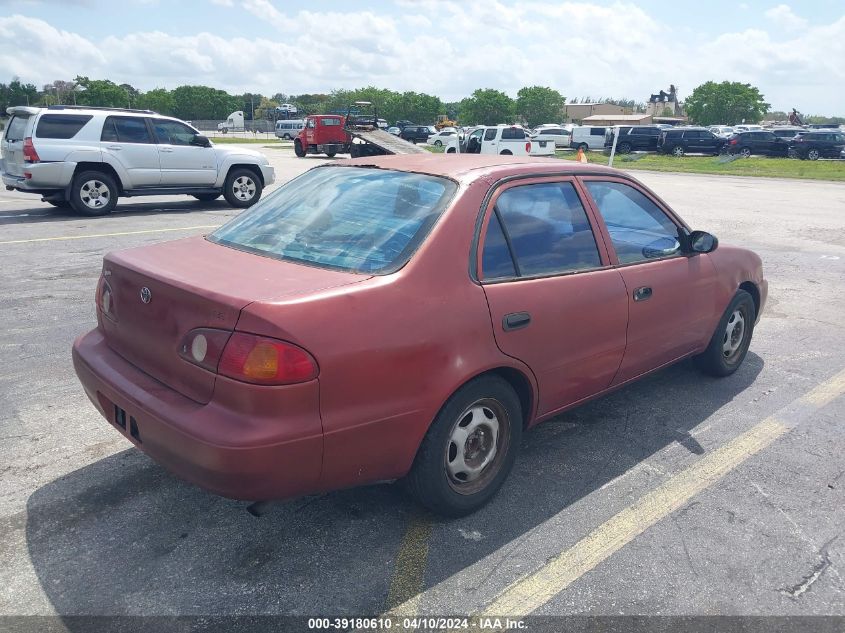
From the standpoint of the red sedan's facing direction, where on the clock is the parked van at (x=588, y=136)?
The parked van is roughly at 11 o'clock from the red sedan.

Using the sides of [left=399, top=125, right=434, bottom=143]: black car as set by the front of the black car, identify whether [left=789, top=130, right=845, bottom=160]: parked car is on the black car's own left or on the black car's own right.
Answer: on the black car's own left

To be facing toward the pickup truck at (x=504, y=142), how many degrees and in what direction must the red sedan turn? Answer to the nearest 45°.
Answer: approximately 45° to its left

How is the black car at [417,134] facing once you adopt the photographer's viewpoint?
facing the viewer and to the left of the viewer

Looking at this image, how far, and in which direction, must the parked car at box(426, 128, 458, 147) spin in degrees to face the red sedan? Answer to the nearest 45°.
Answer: approximately 45° to its left

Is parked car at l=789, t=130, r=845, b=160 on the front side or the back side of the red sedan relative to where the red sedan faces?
on the front side

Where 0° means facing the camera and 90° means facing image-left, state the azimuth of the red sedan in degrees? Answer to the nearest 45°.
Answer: approximately 225°

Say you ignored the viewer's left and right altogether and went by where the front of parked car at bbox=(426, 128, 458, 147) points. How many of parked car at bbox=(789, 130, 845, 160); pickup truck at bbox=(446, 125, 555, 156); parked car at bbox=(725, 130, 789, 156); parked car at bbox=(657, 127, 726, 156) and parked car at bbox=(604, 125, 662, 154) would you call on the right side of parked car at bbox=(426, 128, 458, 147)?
0

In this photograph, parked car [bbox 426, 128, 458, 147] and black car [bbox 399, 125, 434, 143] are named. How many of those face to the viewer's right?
0

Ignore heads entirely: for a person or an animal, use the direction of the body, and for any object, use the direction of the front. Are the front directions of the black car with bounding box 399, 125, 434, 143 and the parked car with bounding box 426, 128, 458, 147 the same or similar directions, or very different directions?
same or similar directions

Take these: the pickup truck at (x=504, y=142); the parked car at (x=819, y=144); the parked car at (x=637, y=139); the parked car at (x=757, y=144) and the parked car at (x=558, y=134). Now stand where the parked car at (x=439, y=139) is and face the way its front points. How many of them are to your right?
0

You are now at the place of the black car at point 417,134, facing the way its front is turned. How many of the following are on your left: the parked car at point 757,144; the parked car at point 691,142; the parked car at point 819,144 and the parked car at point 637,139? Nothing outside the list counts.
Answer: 4

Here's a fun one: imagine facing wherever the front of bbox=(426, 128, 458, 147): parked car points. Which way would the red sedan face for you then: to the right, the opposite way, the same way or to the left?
the opposite way

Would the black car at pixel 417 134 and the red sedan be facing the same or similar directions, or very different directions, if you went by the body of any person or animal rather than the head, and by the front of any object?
very different directions

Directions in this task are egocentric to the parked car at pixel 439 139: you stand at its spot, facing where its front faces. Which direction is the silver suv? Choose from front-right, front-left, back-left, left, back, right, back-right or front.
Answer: front-left
